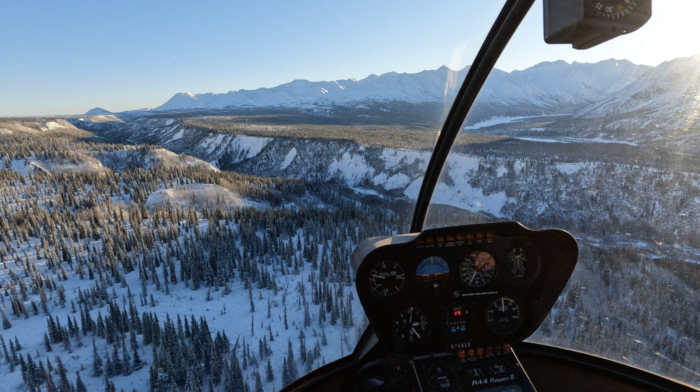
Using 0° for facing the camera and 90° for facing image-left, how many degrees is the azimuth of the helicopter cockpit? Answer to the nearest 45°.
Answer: approximately 180°

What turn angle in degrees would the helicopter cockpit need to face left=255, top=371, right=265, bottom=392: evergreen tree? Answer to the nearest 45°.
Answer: approximately 45° to its left

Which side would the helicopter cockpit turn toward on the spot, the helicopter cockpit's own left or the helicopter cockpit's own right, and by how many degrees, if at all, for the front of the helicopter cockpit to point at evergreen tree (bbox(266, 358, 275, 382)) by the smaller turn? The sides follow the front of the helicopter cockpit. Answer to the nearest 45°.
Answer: approximately 45° to the helicopter cockpit's own left
